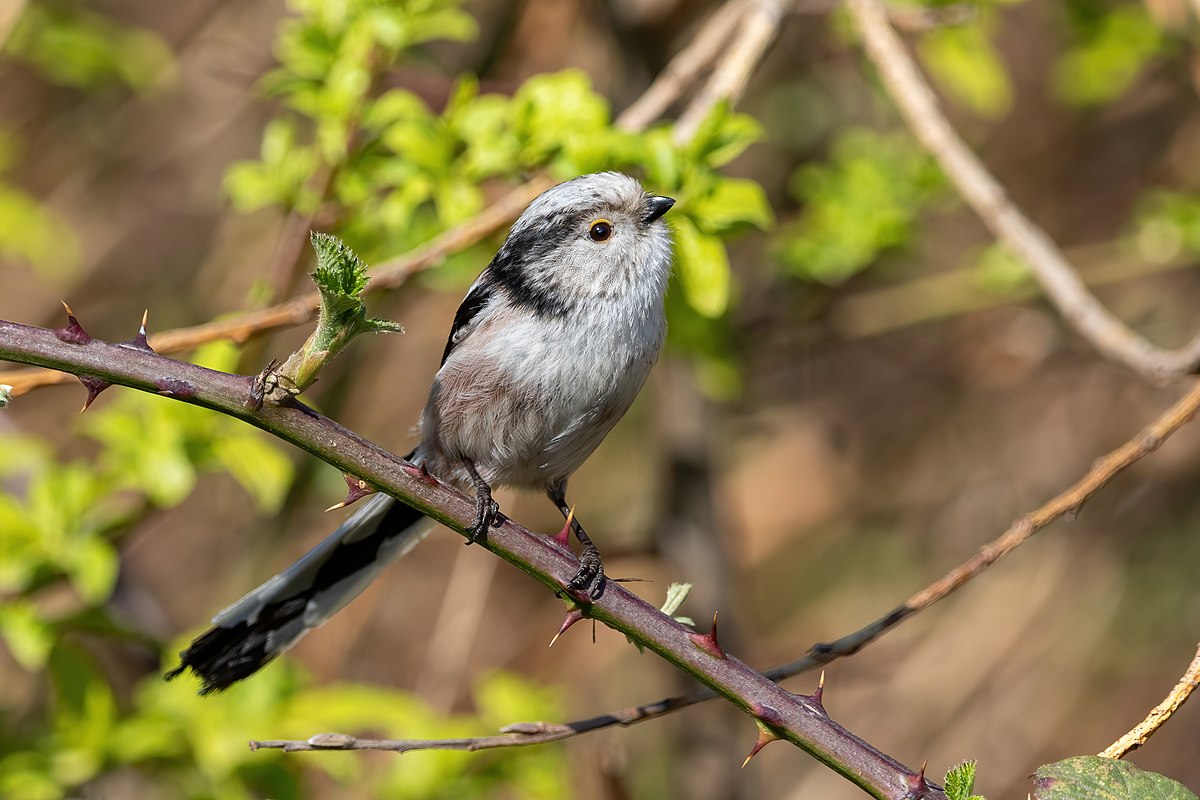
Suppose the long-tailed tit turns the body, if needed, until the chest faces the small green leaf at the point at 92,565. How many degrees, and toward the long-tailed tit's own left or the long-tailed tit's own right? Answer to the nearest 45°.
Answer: approximately 180°

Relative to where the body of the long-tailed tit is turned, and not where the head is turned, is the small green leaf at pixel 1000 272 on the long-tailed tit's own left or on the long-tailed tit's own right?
on the long-tailed tit's own left

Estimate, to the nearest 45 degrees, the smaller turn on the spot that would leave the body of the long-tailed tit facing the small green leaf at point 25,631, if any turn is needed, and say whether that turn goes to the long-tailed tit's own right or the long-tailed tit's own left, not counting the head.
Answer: approximately 180°

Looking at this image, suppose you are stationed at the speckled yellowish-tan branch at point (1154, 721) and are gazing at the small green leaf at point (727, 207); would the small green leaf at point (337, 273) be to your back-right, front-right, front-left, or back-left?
front-left

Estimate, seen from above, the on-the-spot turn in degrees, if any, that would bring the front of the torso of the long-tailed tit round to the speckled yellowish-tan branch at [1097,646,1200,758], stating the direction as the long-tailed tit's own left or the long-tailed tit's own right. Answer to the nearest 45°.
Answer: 0° — it already faces it

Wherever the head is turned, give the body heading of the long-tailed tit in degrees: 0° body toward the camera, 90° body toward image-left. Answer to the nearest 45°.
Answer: approximately 315°
